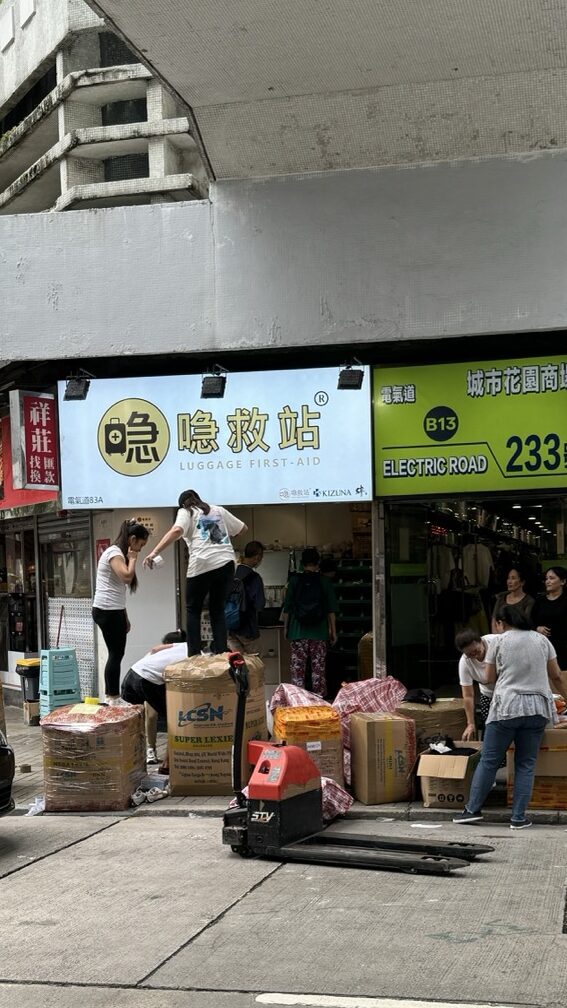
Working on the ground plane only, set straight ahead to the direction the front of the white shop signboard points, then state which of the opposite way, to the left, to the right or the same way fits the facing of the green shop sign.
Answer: the same way

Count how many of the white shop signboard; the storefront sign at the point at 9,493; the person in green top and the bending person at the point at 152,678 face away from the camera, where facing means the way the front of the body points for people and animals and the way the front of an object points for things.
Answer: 1

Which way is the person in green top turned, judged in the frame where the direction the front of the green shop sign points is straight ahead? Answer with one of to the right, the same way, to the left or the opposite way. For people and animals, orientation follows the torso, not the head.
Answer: the opposite way

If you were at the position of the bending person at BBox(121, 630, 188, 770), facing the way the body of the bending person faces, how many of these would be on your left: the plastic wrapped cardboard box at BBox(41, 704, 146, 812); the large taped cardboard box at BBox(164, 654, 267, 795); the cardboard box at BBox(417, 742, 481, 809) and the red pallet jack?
0

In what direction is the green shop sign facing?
toward the camera

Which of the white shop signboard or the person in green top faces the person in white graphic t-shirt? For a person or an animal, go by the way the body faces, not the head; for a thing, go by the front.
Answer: the white shop signboard

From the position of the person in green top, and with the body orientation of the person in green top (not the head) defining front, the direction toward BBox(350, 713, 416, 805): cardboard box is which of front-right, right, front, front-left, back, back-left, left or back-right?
back

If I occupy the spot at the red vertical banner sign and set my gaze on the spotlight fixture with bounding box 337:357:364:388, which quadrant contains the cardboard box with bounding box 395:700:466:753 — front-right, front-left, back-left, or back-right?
front-right

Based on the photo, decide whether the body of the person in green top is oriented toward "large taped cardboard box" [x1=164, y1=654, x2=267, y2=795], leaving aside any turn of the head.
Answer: no

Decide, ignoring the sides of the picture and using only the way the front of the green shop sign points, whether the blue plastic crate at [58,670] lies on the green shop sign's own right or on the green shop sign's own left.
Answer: on the green shop sign's own right

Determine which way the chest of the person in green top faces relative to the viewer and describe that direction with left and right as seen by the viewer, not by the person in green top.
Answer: facing away from the viewer

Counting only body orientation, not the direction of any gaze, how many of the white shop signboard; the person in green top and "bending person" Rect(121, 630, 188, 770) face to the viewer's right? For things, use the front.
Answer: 1

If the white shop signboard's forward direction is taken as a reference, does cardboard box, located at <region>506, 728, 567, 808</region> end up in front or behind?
in front

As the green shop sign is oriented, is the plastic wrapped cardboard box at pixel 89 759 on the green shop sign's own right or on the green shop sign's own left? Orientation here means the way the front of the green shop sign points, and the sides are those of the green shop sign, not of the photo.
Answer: on the green shop sign's own right

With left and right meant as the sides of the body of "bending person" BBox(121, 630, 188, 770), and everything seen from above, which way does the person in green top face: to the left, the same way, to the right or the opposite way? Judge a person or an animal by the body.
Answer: to the left

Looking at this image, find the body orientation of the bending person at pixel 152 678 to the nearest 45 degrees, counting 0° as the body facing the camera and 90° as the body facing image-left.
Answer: approximately 270°
